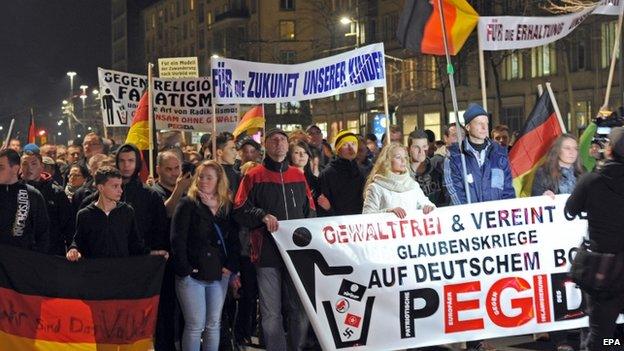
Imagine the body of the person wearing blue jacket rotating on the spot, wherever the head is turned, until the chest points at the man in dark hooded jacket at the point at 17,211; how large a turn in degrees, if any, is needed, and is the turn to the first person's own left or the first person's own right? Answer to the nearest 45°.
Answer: approximately 90° to the first person's own right

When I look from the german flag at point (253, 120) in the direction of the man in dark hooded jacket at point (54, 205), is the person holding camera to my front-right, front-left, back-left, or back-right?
front-left

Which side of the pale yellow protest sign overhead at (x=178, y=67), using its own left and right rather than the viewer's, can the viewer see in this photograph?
front

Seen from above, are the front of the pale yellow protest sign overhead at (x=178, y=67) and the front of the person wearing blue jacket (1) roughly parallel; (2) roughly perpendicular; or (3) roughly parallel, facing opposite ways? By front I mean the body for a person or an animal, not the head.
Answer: roughly parallel

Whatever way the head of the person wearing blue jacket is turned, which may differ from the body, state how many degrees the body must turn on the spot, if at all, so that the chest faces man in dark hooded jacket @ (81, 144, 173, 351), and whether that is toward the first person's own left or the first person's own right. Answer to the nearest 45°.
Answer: approximately 90° to the first person's own right

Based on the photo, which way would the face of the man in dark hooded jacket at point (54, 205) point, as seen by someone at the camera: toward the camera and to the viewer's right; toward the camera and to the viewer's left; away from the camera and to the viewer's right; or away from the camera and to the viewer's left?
toward the camera and to the viewer's left

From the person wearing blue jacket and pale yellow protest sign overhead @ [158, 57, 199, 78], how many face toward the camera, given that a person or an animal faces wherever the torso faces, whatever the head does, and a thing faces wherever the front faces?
2

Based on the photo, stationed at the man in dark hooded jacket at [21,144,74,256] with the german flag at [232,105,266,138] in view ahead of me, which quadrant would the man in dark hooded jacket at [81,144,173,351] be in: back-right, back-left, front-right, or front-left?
back-right

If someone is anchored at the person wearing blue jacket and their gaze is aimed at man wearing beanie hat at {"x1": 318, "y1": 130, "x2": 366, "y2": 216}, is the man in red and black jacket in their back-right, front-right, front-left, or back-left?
front-left

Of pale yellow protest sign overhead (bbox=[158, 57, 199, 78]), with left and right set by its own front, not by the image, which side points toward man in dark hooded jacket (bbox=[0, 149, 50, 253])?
front

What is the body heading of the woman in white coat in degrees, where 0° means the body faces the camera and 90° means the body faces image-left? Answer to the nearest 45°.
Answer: approximately 315°

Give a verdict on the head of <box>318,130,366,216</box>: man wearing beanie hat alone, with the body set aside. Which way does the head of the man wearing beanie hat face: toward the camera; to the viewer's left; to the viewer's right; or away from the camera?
toward the camera

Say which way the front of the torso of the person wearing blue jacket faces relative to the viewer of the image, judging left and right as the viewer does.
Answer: facing the viewer

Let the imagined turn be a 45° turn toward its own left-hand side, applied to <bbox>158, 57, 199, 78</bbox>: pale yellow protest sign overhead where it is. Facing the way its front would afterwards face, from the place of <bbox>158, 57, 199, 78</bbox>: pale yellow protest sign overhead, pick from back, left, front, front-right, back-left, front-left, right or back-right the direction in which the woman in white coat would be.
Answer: front-right

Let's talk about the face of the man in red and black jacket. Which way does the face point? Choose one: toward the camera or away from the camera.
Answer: toward the camera

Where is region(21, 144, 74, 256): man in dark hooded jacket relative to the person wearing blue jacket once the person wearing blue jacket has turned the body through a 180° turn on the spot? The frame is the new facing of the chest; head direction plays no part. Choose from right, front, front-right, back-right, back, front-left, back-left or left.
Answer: left

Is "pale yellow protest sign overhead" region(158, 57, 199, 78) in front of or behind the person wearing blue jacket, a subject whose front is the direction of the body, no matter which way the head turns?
behind

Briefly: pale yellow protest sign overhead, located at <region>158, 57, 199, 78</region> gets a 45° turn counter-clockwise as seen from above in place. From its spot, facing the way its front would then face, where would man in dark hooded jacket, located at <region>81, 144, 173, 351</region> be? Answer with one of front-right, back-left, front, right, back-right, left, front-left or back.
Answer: front-right
